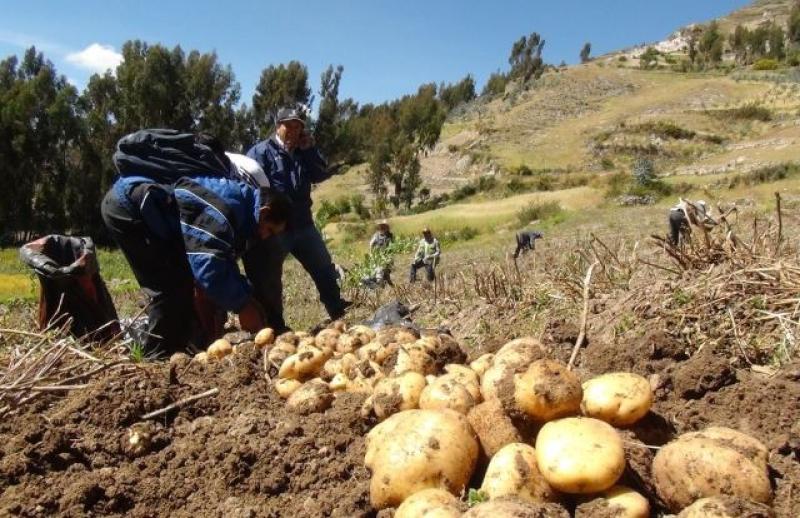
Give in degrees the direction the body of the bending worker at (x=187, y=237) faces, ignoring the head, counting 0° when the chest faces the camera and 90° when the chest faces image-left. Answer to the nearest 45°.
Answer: approximately 270°

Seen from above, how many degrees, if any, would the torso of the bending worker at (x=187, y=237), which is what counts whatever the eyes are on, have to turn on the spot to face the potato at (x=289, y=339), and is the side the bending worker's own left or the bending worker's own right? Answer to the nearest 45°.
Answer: approximately 45° to the bending worker's own right

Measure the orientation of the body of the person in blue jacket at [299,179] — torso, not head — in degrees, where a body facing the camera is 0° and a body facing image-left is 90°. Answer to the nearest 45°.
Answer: approximately 0°

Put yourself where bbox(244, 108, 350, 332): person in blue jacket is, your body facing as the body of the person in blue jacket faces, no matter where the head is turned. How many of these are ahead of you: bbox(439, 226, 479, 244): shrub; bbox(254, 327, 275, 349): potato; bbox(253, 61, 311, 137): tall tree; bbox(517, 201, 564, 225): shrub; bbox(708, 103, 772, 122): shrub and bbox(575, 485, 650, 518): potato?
2

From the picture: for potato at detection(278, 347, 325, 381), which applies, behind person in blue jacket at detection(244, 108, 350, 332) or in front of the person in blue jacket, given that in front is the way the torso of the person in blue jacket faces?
in front

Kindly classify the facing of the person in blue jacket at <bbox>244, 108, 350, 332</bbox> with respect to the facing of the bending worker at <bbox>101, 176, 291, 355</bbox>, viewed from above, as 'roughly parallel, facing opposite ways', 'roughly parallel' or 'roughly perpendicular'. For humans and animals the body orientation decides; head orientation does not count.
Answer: roughly perpendicular

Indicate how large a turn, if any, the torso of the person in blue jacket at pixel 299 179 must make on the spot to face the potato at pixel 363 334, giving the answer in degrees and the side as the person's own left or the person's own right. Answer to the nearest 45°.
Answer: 0° — they already face it

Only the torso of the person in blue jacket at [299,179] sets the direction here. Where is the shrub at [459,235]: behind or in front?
behind

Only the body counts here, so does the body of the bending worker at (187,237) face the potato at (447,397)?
no

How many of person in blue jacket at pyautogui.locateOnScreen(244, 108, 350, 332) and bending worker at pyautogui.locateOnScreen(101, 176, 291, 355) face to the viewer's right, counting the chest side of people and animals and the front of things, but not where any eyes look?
1

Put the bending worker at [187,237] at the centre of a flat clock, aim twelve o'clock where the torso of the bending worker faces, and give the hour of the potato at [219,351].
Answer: The potato is roughly at 3 o'clock from the bending worker.

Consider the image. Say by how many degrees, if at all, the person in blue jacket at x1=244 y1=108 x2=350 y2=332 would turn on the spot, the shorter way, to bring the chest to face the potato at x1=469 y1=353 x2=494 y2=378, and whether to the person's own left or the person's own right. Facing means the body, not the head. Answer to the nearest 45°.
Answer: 0° — they already face it

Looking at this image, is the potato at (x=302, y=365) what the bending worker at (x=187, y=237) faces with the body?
no

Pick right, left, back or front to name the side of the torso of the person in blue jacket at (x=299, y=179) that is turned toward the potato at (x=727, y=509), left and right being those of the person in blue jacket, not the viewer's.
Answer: front

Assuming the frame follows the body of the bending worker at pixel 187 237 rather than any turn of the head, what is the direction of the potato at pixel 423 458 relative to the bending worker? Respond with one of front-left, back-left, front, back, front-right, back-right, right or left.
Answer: right

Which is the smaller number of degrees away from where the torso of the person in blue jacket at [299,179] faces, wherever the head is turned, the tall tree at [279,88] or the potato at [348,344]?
the potato
